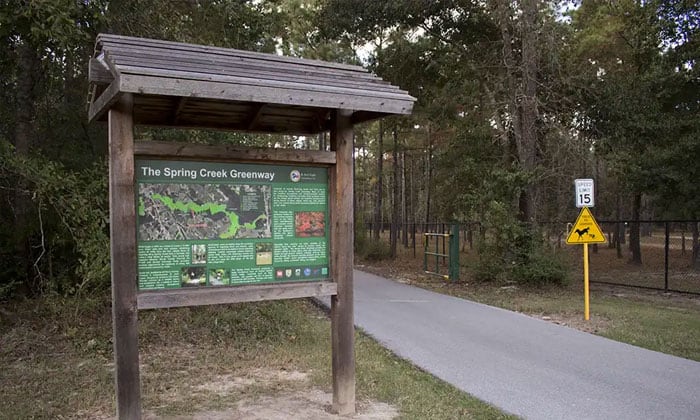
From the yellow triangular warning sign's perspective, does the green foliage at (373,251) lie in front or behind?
behind

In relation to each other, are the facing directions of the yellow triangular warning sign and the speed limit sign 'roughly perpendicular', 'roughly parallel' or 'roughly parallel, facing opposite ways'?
roughly parallel

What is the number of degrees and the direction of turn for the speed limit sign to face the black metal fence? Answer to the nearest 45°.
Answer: approximately 180°

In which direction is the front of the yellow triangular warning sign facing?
toward the camera

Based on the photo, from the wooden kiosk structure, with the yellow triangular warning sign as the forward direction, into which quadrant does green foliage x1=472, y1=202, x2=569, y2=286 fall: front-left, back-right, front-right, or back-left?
front-left

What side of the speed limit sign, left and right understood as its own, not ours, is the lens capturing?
front

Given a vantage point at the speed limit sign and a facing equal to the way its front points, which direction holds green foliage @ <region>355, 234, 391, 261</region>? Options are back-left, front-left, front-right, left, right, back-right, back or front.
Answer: back-right

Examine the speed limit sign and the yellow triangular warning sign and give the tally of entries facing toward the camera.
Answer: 2
